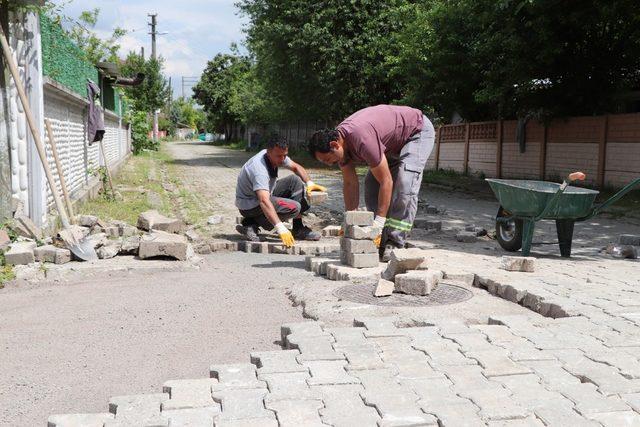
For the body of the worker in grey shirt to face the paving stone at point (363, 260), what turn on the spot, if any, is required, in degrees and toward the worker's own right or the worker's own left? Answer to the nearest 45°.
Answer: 0° — they already face it

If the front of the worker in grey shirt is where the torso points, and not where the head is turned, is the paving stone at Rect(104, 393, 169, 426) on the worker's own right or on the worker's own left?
on the worker's own right

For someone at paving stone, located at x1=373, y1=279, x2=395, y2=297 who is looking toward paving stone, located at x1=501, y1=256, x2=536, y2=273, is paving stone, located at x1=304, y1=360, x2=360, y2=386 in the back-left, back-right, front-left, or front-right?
back-right

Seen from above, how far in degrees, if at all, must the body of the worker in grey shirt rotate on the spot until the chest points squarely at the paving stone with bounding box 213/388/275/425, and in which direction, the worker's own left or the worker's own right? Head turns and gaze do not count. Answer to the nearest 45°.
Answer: approximately 45° to the worker's own right

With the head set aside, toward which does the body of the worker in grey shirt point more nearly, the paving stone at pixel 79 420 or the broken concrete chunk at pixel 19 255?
the paving stone

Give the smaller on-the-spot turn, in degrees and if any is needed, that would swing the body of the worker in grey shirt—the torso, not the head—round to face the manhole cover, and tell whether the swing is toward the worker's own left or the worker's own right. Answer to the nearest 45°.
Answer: approximately 45° to the worker's own right

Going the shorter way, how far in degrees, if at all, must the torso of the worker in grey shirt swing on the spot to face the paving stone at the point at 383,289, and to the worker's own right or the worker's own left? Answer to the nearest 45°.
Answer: approximately 45° to the worker's own right

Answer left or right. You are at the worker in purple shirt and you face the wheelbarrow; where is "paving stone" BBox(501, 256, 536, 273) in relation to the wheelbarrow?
right

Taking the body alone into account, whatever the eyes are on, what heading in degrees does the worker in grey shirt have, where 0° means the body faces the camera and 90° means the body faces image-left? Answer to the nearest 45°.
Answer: approximately 315°
